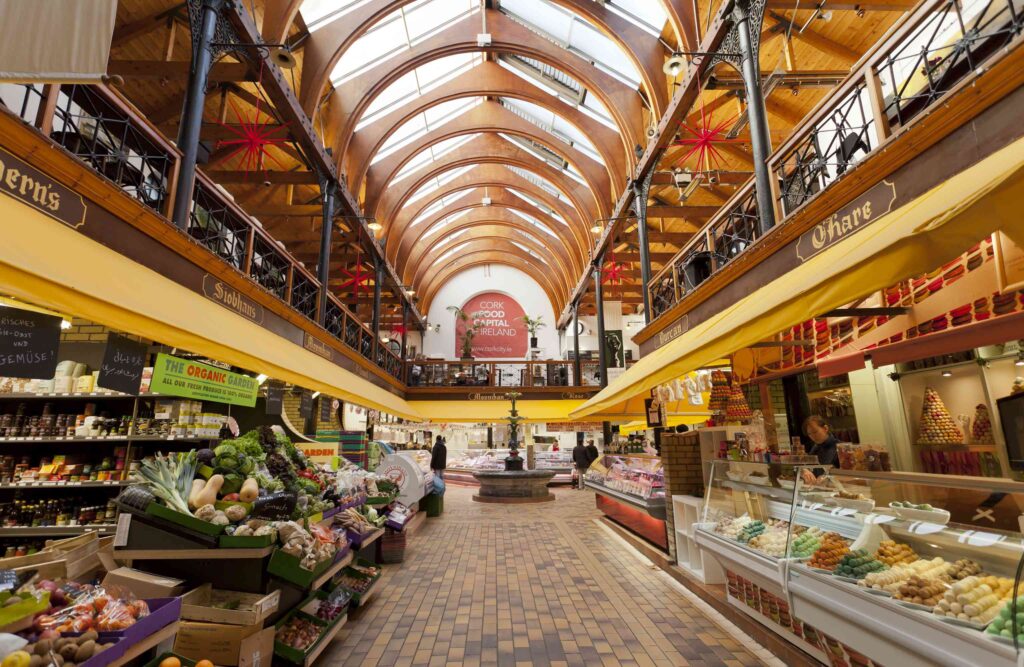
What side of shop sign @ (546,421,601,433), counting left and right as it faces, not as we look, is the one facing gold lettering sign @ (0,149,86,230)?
front

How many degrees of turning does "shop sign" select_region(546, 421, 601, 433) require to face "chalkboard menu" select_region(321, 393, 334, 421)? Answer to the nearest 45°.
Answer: approximately 45° to its right

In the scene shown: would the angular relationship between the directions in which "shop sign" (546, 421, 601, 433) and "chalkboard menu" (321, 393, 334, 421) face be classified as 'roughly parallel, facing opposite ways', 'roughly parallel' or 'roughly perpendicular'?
roughly perpendicular

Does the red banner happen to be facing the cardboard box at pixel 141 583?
yes

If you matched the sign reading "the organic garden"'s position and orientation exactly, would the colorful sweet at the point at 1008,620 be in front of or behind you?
in front

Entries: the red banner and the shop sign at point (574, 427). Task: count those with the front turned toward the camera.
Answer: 2

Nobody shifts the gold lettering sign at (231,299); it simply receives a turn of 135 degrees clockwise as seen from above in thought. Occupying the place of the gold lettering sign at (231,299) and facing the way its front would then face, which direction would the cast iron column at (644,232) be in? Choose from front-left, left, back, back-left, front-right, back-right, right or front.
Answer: back

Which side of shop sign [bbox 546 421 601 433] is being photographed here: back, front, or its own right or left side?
front

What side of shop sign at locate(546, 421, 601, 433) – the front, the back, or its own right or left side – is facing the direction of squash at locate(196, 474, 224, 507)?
front

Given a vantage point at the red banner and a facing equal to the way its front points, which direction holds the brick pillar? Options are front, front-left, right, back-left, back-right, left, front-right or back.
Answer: front

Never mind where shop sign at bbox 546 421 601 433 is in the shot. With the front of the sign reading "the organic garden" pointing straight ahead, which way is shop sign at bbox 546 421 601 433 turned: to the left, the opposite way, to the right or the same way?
to the right

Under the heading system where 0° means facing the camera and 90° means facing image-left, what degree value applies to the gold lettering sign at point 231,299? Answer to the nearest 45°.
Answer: approximately 315°

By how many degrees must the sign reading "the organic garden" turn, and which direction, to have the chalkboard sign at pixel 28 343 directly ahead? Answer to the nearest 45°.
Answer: approximately 90° to its right

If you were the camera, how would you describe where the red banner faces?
facing the viewer

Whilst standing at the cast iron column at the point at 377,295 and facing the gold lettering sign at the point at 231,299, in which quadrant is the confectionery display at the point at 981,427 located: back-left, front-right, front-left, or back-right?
front-left

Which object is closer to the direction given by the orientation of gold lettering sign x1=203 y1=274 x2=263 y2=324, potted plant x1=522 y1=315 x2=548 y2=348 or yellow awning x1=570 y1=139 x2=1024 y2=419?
the yellow awning
